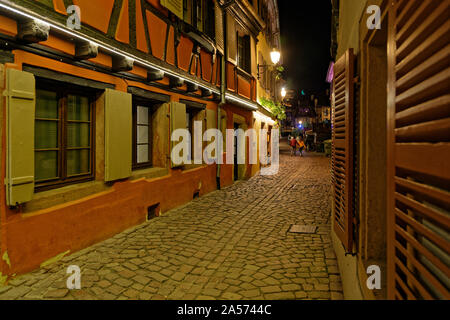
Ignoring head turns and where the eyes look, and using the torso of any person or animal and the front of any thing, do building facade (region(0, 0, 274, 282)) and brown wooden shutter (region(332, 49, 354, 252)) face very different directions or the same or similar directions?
very different directions

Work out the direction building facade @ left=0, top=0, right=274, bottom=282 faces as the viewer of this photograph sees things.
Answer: facing the viewer and to the right of the viewer

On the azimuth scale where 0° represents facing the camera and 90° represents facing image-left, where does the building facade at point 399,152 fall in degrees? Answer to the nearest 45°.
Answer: approximately 90°

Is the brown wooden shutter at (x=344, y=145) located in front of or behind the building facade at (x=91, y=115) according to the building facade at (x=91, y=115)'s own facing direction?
in front

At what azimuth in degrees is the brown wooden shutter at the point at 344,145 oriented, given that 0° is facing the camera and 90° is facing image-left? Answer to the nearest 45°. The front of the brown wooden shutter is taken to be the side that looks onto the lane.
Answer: approximately 90°

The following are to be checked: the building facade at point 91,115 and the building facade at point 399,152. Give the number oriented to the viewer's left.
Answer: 1

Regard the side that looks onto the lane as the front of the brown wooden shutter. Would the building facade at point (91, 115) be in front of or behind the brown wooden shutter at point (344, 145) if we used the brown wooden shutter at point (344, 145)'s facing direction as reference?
in front

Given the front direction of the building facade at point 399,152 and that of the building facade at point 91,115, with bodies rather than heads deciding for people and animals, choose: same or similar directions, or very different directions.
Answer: very different directions
